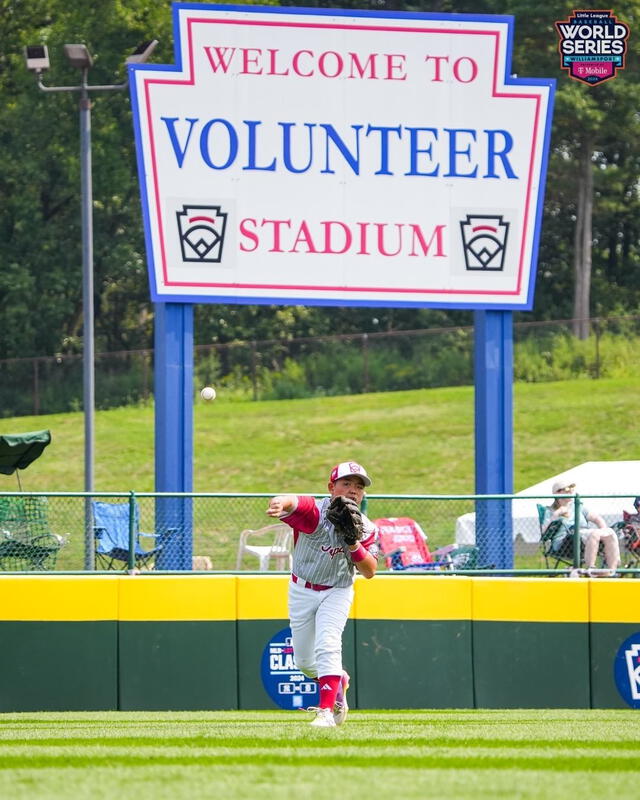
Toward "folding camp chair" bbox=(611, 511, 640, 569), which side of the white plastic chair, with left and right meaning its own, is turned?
back

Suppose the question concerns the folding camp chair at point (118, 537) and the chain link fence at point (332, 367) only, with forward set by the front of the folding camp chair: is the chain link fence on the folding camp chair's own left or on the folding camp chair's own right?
on the folding camp chair's own left

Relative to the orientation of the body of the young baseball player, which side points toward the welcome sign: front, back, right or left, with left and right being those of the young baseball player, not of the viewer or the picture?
back

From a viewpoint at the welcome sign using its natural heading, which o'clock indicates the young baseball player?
The young baseball player is roughly at 12 o'clock from the welcome sign.

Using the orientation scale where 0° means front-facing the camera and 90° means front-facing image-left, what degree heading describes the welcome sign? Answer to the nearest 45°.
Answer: approximately 0°

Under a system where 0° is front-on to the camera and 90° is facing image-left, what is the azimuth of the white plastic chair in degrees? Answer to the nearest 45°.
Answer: approximately 45°

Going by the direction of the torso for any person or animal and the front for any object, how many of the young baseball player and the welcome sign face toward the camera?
2
